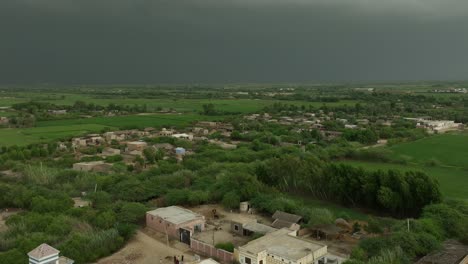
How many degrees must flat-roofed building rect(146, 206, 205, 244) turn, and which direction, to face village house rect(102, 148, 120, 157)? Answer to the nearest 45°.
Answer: approximately 135° to its left

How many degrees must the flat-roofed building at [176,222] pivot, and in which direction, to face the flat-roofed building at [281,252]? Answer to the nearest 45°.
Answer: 0° — it already faces it

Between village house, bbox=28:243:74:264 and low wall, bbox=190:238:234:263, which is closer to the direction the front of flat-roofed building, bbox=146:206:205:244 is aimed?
the low wall

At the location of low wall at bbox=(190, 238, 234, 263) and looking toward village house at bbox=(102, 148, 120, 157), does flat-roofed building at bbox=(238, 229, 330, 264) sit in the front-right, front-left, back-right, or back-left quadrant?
back-right

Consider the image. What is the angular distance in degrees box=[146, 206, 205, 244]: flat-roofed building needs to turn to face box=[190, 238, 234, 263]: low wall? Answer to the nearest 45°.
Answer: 0° — it already faces it

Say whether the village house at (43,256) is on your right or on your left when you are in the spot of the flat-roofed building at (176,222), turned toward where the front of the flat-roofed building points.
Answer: on your right

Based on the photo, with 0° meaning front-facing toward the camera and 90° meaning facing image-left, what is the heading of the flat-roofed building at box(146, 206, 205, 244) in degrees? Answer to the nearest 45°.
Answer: approximately 315°

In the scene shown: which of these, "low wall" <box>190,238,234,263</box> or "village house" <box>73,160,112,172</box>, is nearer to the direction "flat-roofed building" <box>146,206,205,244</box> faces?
the low wall
